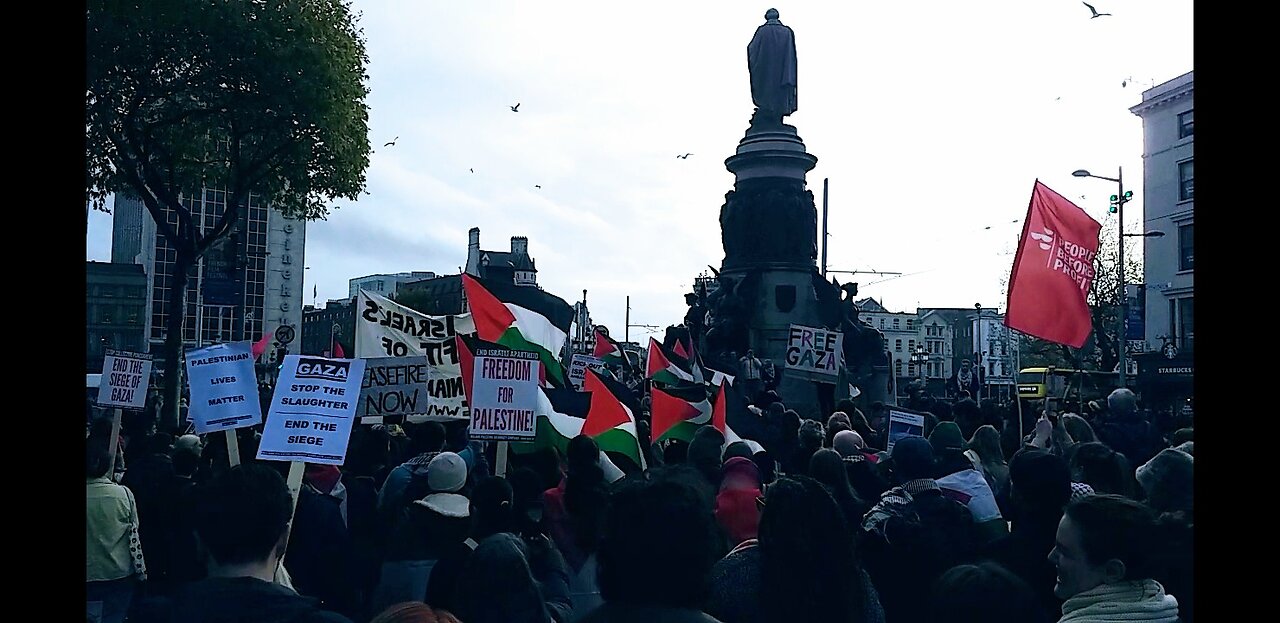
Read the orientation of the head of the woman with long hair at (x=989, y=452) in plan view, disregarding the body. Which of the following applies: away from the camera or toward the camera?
away from the camera

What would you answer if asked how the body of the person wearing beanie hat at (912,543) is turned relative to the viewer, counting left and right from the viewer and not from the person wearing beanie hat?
facing away from the viewer

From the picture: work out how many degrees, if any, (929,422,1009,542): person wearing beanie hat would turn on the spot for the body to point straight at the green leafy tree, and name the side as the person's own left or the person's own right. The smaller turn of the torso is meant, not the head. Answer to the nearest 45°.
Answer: approximately 45° to the person's own left

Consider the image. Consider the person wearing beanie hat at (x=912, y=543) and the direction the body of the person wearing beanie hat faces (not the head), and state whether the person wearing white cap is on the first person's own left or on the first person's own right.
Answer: on the first person's own left

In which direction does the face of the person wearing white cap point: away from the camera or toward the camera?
away from the camera

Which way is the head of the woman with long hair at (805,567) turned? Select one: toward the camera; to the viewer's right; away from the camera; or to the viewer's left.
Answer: away from the camera

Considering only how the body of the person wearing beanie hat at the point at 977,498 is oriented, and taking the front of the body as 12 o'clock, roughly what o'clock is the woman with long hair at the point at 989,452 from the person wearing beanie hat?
The woman with long hair is roughly at 12 o'clock from the person wearing beanie hat.

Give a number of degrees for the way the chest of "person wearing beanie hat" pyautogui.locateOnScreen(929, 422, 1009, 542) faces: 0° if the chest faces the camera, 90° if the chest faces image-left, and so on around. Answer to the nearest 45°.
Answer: approximately 180°

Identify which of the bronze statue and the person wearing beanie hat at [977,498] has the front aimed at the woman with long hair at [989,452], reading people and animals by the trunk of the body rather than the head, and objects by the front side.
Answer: the person wearing beanie hat
